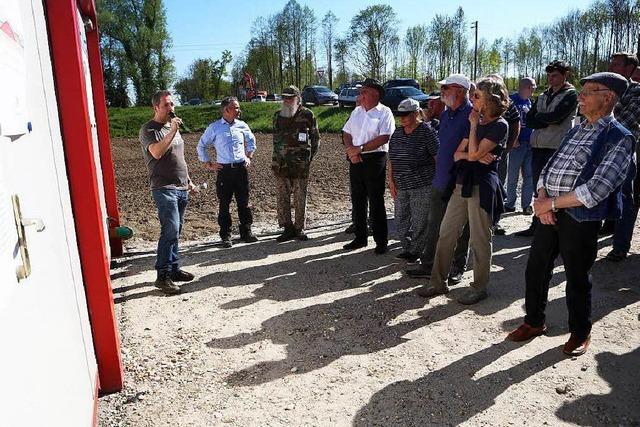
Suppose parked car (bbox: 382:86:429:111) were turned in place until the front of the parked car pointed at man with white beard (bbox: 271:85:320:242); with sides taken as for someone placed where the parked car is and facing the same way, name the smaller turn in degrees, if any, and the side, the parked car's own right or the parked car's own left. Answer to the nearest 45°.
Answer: approximately 45° to the parked car's own right

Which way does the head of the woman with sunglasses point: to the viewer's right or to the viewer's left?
to the viewer's left

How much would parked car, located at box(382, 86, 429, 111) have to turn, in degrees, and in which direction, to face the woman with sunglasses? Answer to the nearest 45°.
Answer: approximately 45° to its right

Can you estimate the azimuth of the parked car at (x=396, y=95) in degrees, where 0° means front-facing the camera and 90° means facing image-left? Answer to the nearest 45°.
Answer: approximately 315°

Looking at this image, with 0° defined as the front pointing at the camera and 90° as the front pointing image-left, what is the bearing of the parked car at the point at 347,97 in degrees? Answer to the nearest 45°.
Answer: approximately 45°
